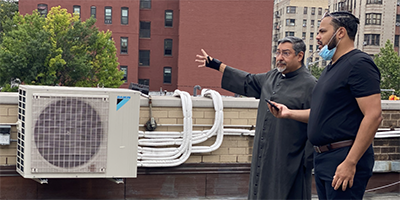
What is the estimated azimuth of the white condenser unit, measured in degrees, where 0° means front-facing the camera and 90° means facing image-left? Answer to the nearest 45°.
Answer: approximately 0°

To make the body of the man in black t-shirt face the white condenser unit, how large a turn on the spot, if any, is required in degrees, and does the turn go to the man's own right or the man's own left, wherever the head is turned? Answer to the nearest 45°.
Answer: approximately 45° to the man's own right

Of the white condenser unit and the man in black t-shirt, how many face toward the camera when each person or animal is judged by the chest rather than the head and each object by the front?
1

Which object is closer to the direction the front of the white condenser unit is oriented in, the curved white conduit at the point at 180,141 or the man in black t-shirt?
the man in black t-shirt

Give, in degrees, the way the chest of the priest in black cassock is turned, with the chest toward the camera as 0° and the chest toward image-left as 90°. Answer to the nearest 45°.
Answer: approximately 45°

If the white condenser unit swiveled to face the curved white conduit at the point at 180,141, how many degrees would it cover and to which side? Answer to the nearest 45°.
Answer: approximately 135° to its left

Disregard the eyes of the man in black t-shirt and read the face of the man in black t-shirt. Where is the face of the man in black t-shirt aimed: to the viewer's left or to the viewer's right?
to the viewer's left

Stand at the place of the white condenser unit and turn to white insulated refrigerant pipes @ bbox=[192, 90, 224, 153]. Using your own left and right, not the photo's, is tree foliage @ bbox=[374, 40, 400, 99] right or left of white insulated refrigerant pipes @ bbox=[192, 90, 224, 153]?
left

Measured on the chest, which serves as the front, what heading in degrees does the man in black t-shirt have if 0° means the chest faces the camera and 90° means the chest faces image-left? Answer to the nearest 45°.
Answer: approximately 90°
